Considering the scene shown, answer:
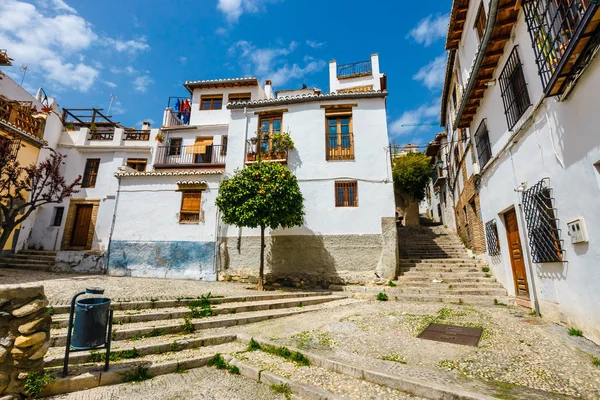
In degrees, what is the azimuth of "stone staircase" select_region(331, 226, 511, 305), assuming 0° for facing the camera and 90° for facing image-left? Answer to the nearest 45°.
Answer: approximately 0°

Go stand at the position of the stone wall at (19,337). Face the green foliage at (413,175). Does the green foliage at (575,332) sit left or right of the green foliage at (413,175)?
right

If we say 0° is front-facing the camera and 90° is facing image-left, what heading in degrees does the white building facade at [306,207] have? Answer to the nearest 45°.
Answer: approximately 0°

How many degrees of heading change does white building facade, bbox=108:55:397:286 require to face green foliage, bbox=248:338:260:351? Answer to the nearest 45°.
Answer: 0° — it already faces it

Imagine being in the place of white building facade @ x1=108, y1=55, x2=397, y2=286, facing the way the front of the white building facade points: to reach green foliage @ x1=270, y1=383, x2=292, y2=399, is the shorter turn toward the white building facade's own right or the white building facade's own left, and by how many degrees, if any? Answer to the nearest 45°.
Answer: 0° — it already faces it

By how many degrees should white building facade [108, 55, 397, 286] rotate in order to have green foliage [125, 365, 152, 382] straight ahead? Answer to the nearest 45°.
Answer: approximately 45° to its right

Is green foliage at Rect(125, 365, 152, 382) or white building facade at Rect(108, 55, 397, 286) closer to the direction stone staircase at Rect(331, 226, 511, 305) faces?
the green foliage

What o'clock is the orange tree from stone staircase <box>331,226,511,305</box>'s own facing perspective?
The orange tree is roughly at 2 o'clock from the stone staircase.

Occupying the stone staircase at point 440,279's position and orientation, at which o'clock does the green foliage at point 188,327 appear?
The green foliage is roughly at 1 o'clock from the stone staircase.

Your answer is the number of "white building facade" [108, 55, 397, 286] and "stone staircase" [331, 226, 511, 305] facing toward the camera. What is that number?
2
